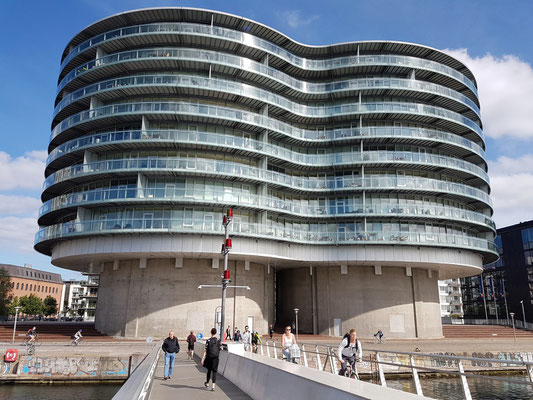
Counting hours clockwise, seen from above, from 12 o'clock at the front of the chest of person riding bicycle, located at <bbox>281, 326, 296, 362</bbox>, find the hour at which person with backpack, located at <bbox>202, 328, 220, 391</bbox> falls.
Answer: The person with backpack is roughly at 1 o'clock from the person riding bicycle.

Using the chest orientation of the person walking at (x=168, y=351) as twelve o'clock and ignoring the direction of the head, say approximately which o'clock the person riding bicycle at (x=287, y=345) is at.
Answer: the person riding bicycle at (x=287, y=345) is roughly at 9 o'clock from the person walking at (x=168, y=351).

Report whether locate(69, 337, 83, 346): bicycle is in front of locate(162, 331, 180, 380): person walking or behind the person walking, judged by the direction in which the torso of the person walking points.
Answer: behind

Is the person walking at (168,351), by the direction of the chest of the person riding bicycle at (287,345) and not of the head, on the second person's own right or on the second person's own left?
on the second person's own right

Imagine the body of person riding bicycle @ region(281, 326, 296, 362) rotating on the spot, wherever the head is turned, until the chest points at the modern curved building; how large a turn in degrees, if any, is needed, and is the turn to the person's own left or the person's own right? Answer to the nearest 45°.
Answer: approximately 180°

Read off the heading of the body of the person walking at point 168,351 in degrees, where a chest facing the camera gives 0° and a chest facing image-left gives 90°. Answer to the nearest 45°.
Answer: approximately 0°

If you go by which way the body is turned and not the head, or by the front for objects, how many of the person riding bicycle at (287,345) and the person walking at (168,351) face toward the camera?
2
